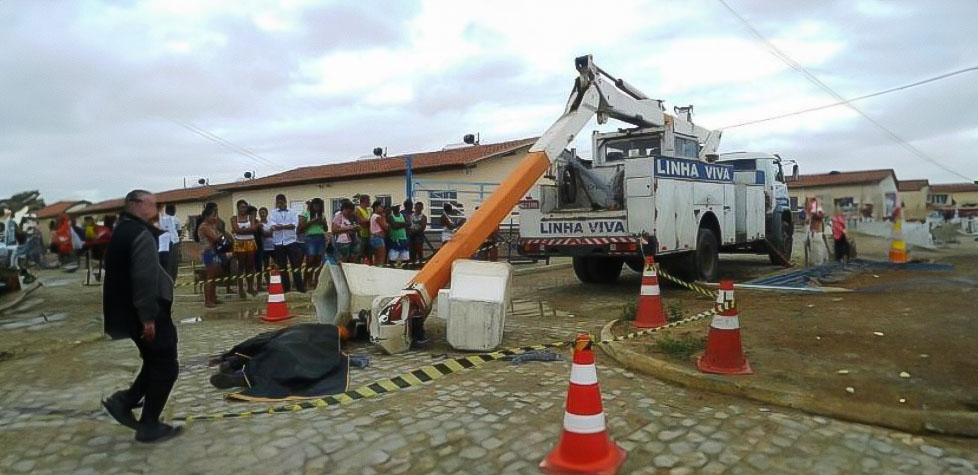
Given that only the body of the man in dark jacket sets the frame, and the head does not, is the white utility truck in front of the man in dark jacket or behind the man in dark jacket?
in front

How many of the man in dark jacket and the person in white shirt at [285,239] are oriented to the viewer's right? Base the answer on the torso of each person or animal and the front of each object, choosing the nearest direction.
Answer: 1

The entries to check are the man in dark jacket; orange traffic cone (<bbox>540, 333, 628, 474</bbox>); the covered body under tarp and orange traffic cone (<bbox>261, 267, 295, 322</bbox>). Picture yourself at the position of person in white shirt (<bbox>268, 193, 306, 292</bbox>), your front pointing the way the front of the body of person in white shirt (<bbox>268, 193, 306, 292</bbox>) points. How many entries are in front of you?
4

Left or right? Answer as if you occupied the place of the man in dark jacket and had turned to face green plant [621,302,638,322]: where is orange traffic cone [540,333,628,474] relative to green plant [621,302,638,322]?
right

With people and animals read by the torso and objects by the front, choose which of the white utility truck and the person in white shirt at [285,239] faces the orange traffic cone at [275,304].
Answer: the person in white shirt

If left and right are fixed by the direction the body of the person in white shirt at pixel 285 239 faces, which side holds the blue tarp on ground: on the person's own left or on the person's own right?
on the person's own left

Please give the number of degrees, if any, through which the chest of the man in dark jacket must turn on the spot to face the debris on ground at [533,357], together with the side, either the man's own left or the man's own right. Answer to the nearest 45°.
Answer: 0° — they already face it

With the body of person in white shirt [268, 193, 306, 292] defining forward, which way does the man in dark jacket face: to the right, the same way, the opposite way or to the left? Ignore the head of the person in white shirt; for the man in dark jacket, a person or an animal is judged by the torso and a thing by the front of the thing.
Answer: to the left

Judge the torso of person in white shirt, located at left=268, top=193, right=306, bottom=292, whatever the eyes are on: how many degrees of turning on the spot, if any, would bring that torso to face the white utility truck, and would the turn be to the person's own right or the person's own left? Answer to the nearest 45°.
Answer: approximately 45° to the person's own left

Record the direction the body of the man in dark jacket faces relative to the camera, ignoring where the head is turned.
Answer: to the viewer's right

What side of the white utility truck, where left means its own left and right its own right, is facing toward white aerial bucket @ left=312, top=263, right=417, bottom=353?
back
